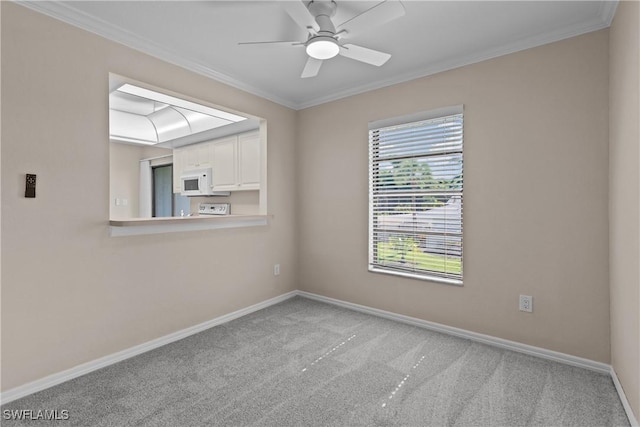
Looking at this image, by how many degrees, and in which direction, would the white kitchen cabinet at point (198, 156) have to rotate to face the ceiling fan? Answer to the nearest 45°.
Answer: approximately 45° to its left

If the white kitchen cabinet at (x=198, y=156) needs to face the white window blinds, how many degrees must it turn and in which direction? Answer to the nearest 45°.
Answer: approximately 90° to its left

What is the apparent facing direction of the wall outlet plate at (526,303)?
toward the camera

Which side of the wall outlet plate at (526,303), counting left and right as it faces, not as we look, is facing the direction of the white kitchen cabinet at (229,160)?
right

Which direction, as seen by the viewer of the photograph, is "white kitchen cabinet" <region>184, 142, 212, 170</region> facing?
facing the viewer and to the left of the viewer

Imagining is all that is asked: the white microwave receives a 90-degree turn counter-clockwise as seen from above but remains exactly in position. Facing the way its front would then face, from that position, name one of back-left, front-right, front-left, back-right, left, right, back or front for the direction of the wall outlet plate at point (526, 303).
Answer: front

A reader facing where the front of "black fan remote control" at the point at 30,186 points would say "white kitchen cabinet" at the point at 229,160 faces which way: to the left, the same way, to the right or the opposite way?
to the right

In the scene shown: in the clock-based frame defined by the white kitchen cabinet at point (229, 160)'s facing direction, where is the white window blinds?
The white window blinds is roughly at 9 o'clock from the white kitchen cabinet.

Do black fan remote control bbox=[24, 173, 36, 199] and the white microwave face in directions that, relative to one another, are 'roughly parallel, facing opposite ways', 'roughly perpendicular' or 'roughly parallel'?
roughly perpendicular

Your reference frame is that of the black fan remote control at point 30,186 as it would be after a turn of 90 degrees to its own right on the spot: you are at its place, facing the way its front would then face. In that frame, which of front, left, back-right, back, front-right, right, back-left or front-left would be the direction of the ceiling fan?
back-left

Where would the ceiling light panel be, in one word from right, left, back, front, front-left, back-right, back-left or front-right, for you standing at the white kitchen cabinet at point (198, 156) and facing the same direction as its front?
front-left

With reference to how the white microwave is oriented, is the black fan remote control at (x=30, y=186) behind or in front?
in front
